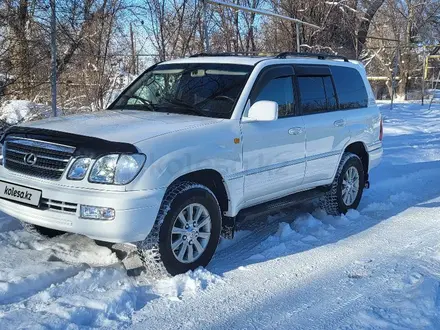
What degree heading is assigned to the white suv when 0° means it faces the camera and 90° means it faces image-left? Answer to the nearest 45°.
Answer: approximately 45°
